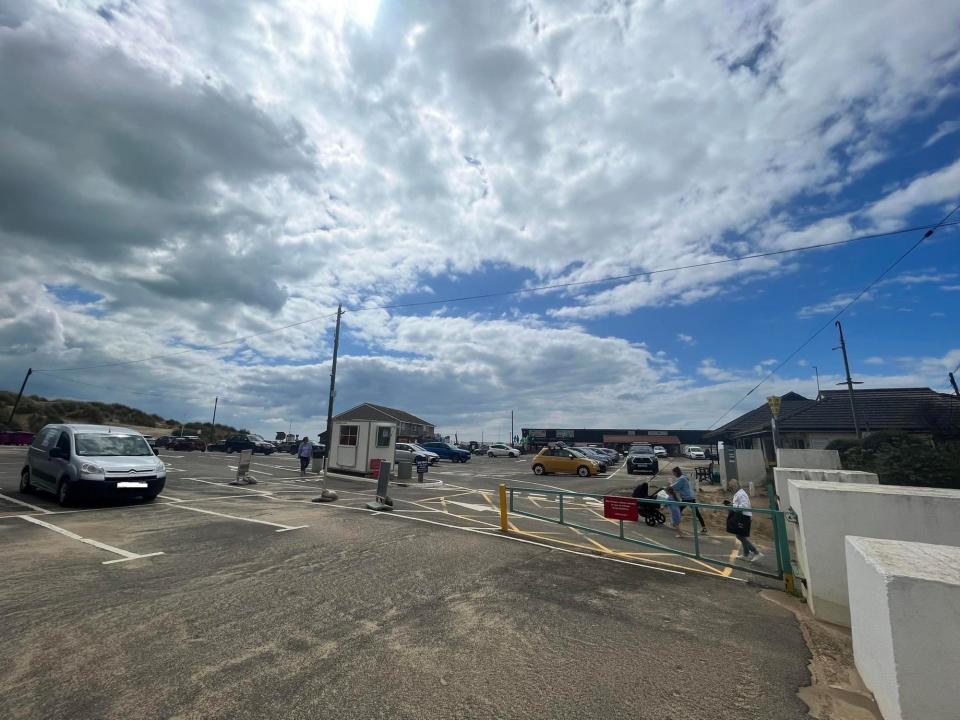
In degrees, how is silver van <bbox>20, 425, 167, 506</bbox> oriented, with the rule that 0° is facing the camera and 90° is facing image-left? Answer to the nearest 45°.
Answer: approximately 315°

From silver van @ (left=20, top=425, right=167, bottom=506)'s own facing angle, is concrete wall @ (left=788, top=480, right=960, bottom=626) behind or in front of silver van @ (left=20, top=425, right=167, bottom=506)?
in front

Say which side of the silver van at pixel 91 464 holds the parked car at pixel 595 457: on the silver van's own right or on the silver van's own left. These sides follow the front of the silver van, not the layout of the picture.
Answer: on the silver van's own left

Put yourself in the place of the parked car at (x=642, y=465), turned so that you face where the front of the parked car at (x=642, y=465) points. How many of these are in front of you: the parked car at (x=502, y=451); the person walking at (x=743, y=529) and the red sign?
2

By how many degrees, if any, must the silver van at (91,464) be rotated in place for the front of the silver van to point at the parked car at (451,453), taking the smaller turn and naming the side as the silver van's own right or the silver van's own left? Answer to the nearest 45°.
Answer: approximately 90° to the silver van's own left

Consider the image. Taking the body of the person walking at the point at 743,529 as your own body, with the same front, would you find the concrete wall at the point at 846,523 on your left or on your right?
on your left

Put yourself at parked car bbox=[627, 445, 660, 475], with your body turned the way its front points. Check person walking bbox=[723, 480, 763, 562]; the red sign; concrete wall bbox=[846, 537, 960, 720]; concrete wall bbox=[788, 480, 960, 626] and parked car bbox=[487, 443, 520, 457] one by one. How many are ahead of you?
4

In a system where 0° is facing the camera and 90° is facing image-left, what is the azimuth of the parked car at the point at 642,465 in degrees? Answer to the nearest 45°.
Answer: approximately 0°

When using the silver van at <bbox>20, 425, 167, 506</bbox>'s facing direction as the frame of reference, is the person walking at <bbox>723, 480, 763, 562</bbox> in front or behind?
in front

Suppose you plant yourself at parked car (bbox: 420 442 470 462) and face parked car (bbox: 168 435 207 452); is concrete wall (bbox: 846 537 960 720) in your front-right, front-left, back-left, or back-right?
back-left
